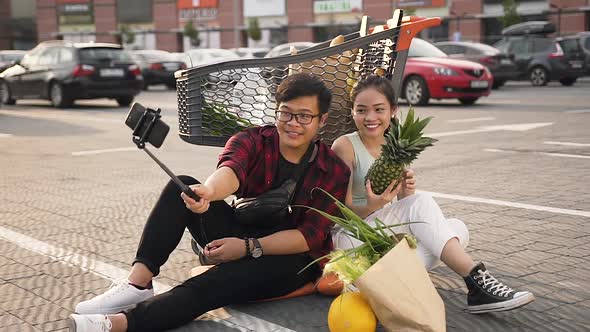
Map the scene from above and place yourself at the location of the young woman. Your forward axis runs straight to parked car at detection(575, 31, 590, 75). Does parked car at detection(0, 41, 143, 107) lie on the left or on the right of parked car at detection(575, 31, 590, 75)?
left

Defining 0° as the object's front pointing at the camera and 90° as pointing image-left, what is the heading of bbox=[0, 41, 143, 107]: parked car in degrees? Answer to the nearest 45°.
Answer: approximately 135°

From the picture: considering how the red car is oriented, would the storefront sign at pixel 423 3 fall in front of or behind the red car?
behind

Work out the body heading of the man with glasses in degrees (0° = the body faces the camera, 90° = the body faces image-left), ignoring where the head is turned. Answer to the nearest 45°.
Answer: approximately 45°

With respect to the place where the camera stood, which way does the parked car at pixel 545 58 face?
facing away from the viewer and to the left of the viewer

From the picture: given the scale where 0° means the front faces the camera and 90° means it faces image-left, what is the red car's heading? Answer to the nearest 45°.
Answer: approximately 315°

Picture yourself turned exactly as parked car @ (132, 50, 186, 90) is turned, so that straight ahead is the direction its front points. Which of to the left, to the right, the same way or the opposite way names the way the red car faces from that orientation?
the opposite way

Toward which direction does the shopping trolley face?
to the viewer's left
